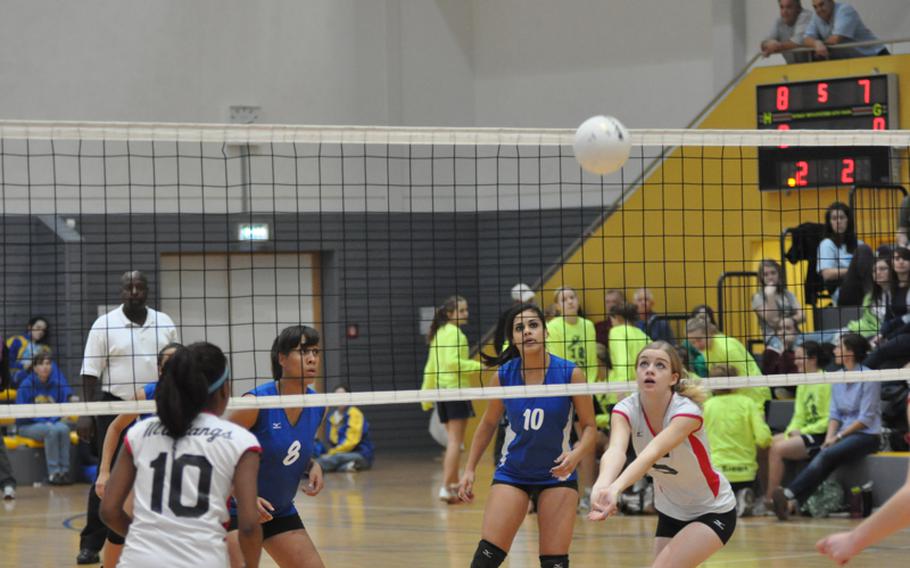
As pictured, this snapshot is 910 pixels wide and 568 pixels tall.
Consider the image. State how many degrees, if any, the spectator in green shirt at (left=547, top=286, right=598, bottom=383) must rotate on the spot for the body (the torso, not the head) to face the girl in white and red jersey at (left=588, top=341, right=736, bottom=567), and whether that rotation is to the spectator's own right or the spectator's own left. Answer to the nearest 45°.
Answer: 0° — they already face them

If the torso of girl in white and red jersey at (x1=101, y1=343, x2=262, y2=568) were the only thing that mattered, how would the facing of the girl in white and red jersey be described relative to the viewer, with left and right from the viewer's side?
facing away from the viewer

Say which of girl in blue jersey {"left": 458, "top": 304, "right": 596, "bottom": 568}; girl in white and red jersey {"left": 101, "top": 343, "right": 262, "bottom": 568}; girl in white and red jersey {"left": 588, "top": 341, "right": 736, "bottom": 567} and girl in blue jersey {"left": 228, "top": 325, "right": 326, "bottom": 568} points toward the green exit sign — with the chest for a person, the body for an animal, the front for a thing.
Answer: girl in white and red jersey {"left": 101, "top": 343, "right": 262, "bottom": 568}

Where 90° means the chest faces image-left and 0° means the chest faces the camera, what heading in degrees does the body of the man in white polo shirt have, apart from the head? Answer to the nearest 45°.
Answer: approximately 0°

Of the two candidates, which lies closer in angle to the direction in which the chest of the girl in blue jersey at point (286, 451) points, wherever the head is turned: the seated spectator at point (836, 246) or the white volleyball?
the white volleyball

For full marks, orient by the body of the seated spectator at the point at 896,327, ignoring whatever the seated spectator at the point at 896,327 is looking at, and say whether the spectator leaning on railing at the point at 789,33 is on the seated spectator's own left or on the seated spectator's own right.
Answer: on the seated spectator's own right
